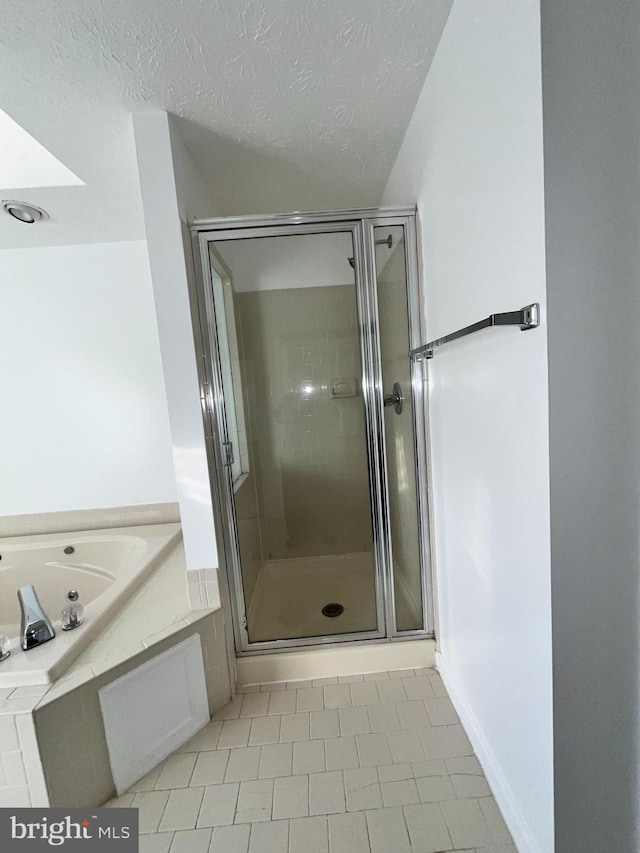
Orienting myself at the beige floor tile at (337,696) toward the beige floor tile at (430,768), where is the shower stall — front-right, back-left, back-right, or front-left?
back-left

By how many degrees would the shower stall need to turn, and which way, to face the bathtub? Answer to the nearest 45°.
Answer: approximately 90° to its right

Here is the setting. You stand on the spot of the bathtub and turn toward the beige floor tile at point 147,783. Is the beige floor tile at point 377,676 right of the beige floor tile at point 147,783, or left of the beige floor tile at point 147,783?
left

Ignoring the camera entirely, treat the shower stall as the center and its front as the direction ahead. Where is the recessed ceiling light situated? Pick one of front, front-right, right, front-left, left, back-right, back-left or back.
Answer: right

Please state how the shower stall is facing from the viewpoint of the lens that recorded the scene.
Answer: facing the viewer
